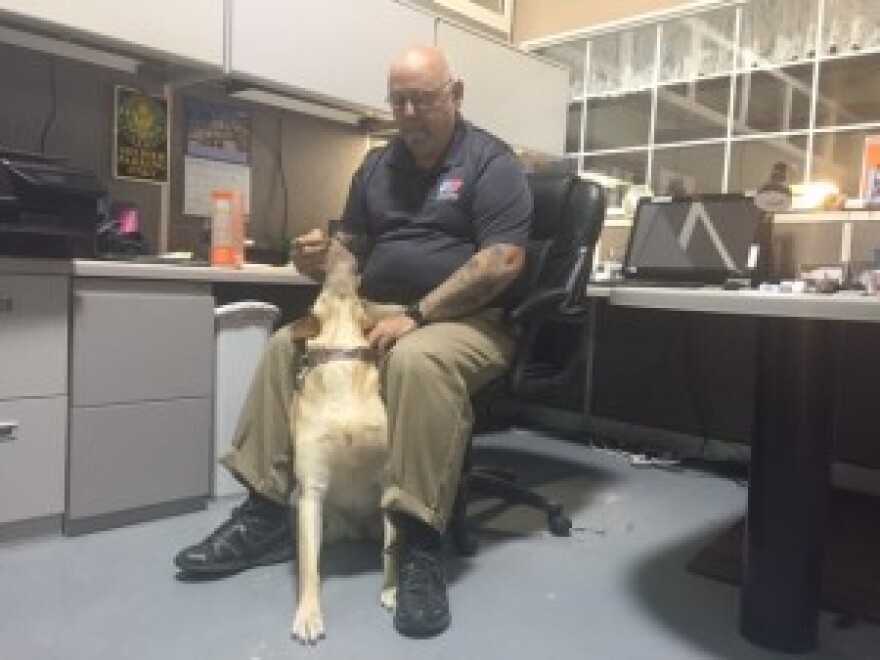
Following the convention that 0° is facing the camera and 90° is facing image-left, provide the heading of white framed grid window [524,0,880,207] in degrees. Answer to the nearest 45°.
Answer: approximately 45°

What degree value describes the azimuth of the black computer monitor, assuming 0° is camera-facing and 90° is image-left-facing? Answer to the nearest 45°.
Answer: approximately 0°

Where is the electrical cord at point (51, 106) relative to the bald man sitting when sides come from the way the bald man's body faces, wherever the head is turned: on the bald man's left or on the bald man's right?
on the bald man's right

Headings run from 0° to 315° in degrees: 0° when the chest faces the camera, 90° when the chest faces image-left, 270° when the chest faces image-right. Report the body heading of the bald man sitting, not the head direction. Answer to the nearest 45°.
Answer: approximately 45°
